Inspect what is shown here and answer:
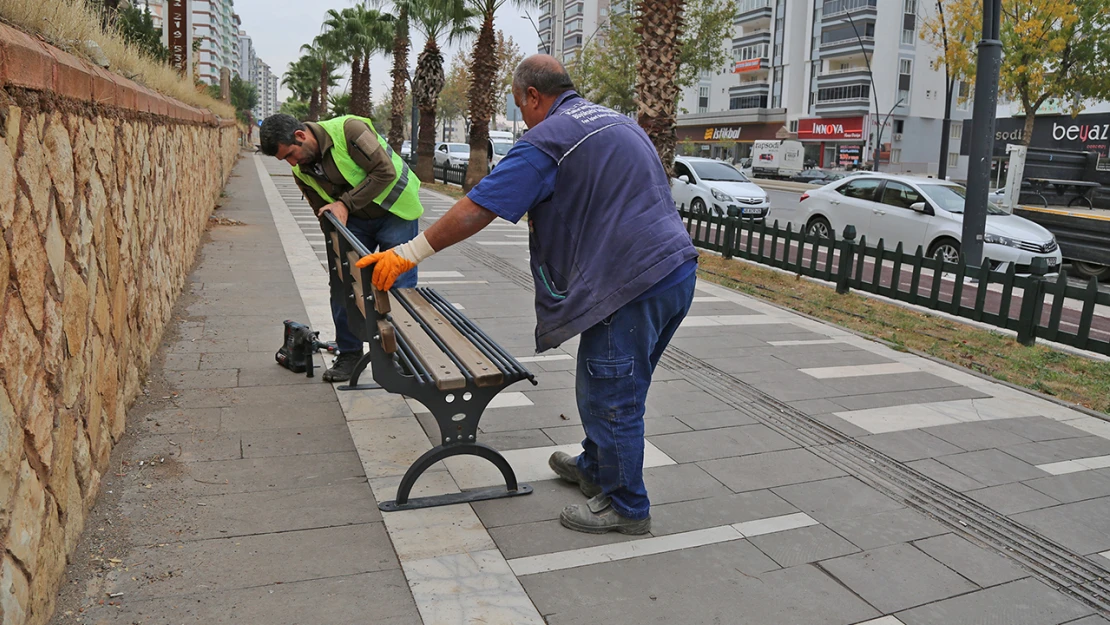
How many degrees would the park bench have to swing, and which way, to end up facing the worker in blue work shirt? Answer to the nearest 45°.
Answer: approximately 45° to its right

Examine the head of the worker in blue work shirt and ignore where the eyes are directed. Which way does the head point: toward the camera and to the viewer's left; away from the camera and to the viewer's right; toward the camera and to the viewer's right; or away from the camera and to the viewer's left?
away from the camera and to the viewer's left

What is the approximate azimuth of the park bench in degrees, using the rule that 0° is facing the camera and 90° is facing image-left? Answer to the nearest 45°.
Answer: approximately 270°

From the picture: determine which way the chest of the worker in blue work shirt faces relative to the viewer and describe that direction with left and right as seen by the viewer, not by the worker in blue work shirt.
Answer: facing away from the viewer and to the left of the viewer

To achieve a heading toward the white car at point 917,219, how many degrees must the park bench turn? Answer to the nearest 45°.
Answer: approximately 45° to its left

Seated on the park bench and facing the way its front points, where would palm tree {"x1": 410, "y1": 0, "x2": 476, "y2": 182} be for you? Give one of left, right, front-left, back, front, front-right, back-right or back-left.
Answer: left

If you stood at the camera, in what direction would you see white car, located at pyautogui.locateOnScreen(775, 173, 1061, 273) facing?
facing the viewer and to the right of the viewer

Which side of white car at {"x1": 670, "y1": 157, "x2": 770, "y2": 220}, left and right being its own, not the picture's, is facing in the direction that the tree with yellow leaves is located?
left

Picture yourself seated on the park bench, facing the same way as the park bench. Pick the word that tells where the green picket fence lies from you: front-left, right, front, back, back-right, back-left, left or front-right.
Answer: front-left
